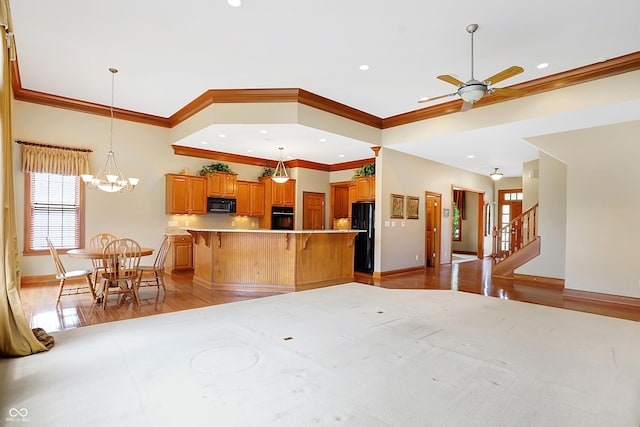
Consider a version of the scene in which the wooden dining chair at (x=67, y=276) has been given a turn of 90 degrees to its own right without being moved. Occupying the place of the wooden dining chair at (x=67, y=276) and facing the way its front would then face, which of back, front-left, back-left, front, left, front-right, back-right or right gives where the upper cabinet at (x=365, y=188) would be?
left

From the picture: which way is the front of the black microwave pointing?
toward the camera

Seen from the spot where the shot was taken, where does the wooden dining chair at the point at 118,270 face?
facing away from the viewer

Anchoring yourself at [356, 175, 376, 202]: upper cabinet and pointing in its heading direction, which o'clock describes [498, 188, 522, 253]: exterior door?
The exterior door is roughly at 6 o'clock from the upper cabinet.

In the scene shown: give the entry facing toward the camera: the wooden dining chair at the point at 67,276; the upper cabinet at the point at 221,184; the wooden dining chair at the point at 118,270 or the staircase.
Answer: the upper cabinet

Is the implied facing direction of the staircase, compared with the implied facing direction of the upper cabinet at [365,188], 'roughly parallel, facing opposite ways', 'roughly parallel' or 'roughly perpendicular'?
roughly perpendicular

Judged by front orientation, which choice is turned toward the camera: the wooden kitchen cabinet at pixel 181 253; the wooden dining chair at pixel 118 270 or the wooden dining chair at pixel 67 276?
the wooden kitchen cabinet

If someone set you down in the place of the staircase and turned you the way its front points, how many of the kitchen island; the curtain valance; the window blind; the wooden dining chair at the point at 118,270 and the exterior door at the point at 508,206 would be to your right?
1

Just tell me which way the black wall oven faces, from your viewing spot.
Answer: facing the viewer

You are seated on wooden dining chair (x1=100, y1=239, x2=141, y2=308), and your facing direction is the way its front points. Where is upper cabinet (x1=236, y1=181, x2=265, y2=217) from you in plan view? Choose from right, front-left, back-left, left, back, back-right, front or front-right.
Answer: front-right

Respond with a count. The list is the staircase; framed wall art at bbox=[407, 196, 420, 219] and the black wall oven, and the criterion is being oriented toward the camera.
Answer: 2

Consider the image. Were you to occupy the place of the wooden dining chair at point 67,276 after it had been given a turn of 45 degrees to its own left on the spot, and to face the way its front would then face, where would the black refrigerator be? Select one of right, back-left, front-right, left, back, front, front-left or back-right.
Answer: front-right

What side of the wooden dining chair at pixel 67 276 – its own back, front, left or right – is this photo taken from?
right

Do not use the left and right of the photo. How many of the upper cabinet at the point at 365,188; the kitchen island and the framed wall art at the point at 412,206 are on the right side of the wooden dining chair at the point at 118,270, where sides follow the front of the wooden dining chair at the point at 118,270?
3
